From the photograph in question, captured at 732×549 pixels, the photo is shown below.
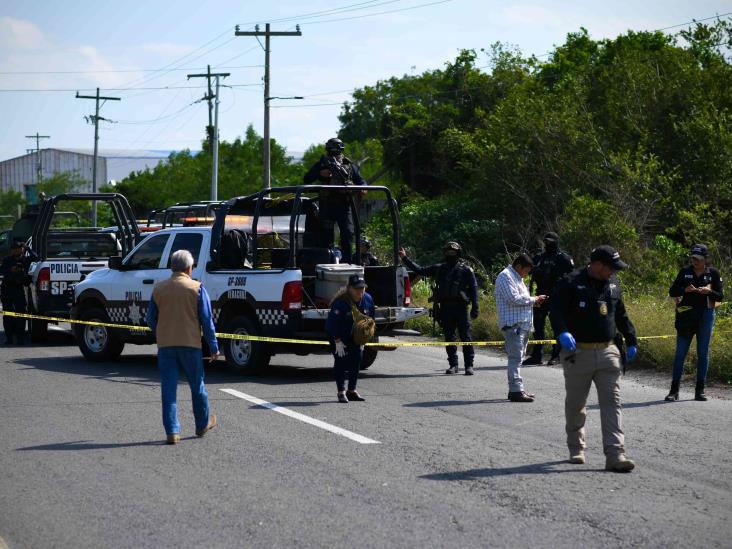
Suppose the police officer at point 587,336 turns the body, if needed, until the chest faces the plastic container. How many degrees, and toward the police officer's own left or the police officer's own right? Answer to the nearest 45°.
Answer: approximately 180°

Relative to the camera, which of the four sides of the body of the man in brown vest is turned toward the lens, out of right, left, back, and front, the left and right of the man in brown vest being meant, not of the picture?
back

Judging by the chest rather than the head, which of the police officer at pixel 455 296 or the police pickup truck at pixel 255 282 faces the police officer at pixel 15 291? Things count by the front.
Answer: the police pickup truck

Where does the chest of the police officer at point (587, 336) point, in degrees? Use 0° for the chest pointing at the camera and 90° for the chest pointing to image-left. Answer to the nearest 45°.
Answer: approximately 315°

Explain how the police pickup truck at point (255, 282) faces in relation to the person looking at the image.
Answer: facing away from the viewer and to the left of the viewer

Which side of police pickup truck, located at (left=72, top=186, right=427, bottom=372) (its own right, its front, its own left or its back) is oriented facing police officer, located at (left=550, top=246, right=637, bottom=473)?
back
